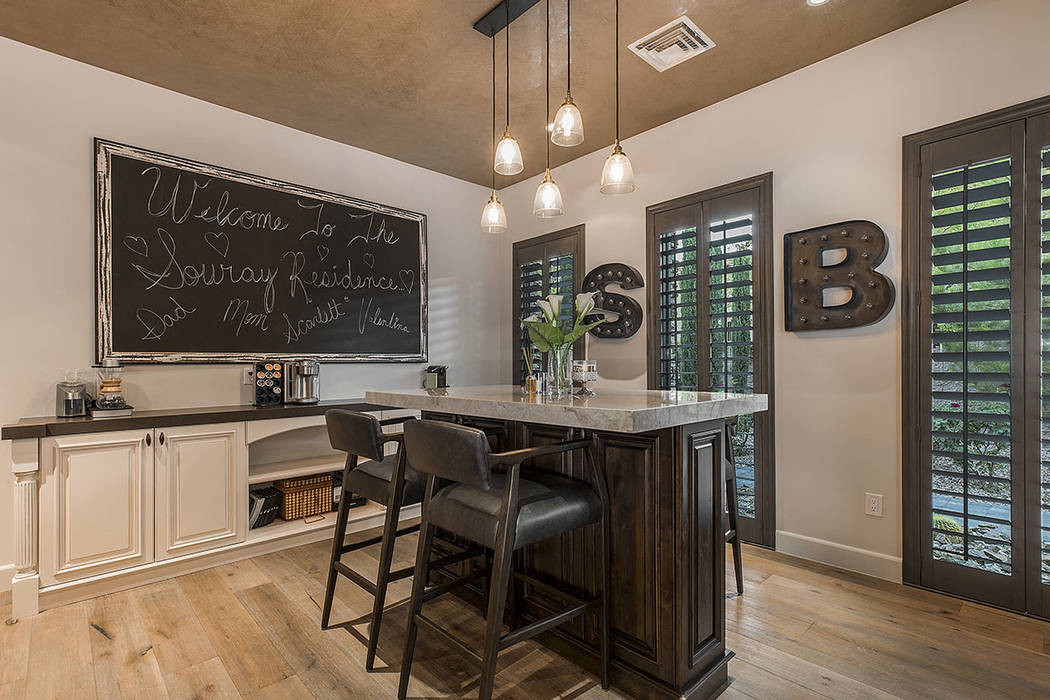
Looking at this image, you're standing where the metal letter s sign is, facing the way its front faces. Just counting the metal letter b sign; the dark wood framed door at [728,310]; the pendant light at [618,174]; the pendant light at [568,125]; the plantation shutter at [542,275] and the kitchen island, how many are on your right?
1

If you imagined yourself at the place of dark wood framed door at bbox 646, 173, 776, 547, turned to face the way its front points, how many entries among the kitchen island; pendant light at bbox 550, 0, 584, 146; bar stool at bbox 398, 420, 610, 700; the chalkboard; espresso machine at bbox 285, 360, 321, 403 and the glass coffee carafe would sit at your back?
0

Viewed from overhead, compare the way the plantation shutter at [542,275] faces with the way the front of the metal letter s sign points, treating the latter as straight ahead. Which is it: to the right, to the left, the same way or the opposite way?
the same way

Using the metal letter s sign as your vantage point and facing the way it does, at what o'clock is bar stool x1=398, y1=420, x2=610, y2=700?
The bar stool is roughly at 11 o'clock from the metal letter s sign.

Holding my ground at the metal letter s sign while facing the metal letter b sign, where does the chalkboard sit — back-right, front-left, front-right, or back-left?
back-right

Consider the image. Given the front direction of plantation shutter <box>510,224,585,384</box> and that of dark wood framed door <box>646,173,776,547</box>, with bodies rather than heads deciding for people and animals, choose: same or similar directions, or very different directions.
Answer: same or similar directions

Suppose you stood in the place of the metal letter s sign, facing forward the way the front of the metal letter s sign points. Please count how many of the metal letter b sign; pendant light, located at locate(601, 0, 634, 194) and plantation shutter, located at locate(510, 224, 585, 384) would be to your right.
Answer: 1

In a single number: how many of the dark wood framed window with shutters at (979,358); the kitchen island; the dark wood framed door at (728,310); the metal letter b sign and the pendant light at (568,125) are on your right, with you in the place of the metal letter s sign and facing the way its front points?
0

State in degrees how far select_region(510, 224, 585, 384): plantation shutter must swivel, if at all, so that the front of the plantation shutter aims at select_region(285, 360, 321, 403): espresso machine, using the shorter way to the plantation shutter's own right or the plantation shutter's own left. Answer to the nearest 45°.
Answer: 0° — it already faces it

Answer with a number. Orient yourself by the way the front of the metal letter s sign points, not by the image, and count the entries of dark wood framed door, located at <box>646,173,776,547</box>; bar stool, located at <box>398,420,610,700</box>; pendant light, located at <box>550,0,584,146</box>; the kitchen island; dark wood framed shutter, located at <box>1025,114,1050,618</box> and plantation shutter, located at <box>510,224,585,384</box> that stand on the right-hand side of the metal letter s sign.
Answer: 1

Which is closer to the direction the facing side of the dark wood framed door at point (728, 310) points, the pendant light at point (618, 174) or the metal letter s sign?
the pendant light

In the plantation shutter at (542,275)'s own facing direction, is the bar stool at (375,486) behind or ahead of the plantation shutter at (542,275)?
ahead

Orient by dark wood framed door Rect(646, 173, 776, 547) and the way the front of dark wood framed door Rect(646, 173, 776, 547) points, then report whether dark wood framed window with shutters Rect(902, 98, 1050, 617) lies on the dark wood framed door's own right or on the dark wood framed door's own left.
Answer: on the dark wood framed door's own left

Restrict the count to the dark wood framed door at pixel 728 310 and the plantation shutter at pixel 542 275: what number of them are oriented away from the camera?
0

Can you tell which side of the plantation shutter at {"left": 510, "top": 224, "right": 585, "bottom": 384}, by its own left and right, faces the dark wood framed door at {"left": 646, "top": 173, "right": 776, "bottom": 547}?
left

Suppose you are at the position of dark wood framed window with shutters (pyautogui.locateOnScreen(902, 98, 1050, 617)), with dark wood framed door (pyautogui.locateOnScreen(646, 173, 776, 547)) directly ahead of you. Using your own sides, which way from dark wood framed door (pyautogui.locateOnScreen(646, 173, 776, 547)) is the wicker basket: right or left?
left

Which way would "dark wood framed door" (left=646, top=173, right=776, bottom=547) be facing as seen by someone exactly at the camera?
facing the viewer and to the left of the viewer

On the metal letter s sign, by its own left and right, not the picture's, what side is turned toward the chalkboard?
front

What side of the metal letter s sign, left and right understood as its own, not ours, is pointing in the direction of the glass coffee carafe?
front
